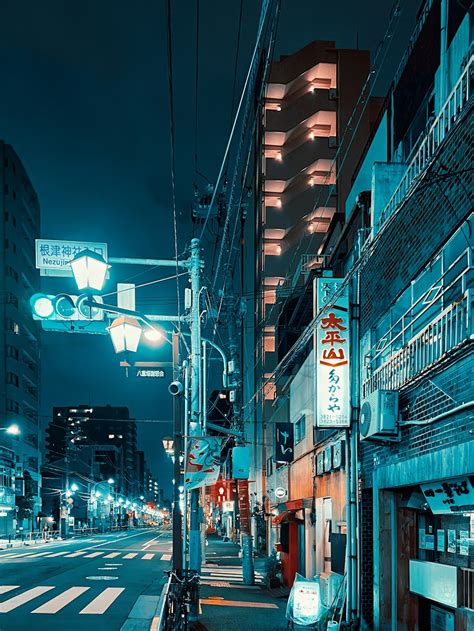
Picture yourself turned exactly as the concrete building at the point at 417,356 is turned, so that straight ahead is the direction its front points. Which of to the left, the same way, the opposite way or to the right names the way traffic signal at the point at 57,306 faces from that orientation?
to the left

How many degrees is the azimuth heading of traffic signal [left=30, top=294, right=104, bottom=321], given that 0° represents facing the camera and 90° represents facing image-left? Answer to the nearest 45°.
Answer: approximately 0°

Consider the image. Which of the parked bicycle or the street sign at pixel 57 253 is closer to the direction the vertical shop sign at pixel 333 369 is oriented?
the parked bicycle
